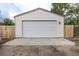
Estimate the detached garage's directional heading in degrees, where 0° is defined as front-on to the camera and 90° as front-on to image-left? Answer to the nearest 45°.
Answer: approximately 0°

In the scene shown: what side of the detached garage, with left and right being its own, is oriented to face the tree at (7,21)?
right

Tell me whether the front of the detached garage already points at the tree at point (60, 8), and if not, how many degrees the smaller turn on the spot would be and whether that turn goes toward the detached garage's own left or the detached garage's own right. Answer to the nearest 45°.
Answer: approximately 90° to the detached garage's own left

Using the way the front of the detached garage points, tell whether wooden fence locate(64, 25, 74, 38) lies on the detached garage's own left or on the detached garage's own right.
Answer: on the detached garage's own left
